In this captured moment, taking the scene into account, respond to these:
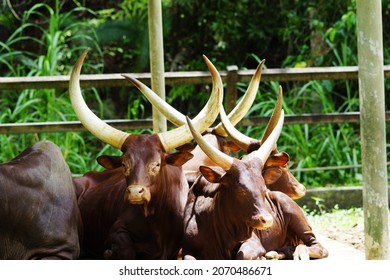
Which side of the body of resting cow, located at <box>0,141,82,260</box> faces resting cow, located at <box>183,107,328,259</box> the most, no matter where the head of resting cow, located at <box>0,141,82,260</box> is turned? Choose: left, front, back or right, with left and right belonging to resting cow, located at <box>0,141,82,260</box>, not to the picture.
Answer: back

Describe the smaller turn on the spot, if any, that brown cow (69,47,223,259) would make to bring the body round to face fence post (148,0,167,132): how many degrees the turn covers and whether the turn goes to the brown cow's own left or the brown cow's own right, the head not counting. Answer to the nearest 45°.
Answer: approximately 180°

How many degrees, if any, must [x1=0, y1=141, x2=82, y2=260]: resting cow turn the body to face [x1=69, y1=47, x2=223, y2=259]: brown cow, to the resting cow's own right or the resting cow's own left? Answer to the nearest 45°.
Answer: approximately 180°

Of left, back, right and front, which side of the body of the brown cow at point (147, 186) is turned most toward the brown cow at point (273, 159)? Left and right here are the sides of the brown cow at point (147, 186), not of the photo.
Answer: left

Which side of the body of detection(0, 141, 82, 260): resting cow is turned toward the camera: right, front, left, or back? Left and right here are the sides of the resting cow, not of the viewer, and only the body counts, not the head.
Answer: left
